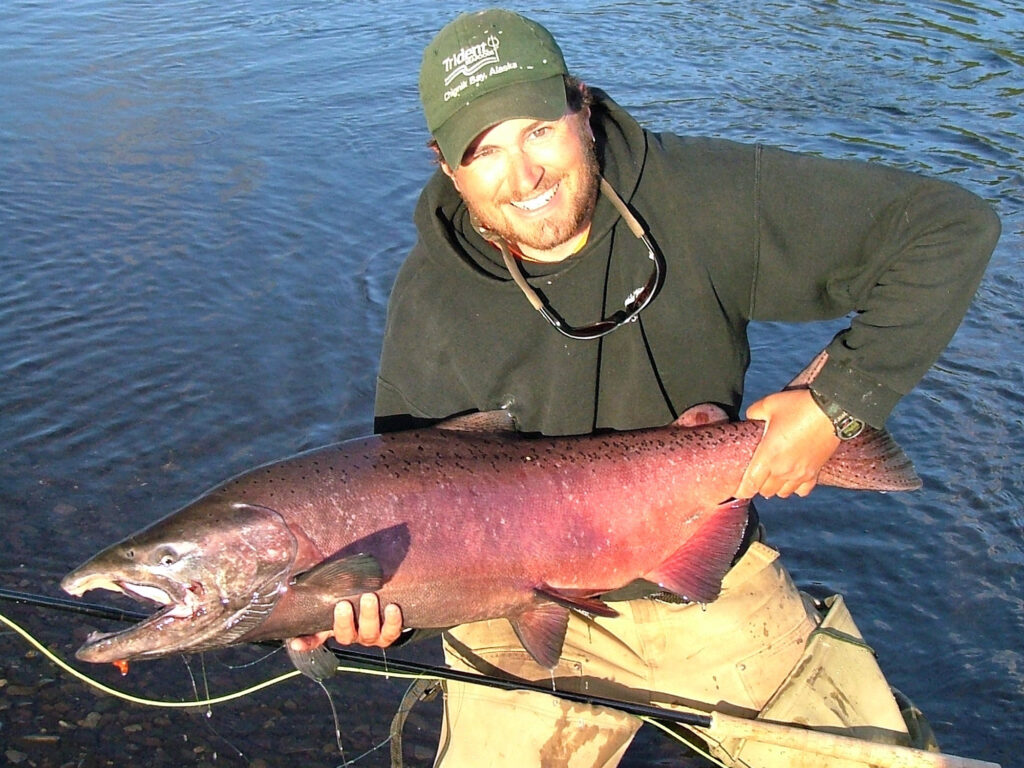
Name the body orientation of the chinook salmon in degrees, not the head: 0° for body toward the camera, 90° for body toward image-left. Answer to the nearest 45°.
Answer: approximately 90°

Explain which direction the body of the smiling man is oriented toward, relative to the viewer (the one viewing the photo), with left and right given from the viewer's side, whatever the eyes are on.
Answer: facing the viewer
